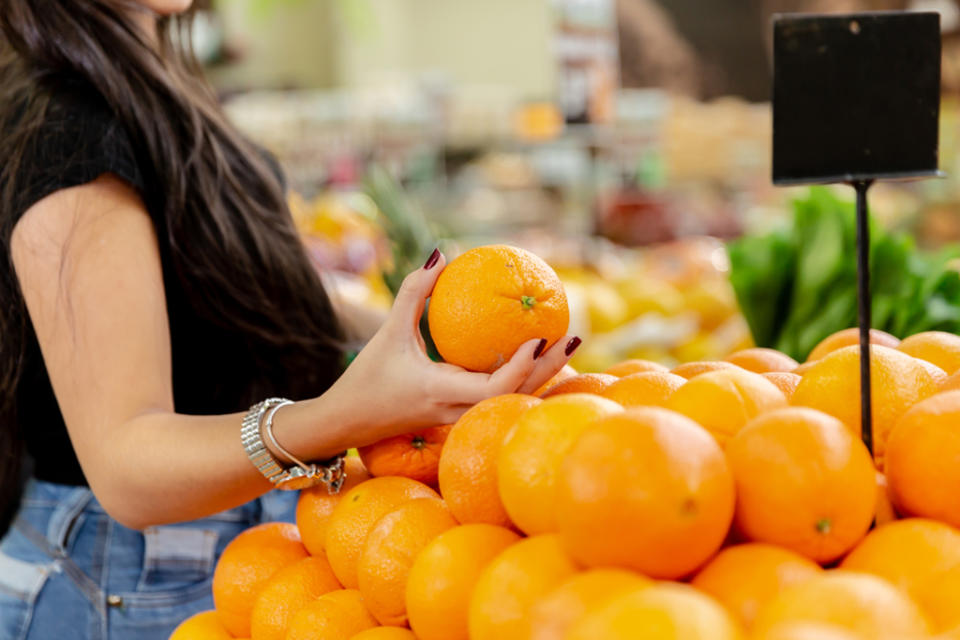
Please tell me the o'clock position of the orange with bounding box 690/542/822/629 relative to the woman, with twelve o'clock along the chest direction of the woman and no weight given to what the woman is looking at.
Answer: The orange is roughly at 2 o'clock from the woman.

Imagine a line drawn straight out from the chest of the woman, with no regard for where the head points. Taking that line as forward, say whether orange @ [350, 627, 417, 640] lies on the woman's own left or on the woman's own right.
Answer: on the woman's own right

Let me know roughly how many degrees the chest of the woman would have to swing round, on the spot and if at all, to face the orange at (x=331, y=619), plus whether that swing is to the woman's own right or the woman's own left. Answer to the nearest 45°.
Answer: approximately 90° to the woman's own right

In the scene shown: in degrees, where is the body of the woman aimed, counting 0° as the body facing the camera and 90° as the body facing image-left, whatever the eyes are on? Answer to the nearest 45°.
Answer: approximately 270°

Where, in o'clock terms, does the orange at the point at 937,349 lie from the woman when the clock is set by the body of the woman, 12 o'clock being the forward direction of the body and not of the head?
The orange is roughly at 1 o'clock from the woman.

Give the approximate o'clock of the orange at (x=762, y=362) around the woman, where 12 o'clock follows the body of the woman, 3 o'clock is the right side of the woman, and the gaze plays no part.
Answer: The orange is roughly at 1 o'clock from the woman.

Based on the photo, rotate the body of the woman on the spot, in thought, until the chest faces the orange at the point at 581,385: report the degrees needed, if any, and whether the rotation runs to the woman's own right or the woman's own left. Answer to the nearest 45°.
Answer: approximately 45° to the woman's own right

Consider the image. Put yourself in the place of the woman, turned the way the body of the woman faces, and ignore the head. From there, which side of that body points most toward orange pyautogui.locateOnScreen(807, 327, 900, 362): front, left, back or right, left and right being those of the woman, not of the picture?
front

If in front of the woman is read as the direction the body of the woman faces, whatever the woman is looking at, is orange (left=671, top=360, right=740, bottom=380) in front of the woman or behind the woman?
in front

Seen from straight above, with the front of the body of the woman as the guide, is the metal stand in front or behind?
in front

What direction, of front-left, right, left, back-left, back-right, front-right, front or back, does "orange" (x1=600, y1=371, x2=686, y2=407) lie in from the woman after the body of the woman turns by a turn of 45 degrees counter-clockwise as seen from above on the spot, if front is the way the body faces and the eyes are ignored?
front
